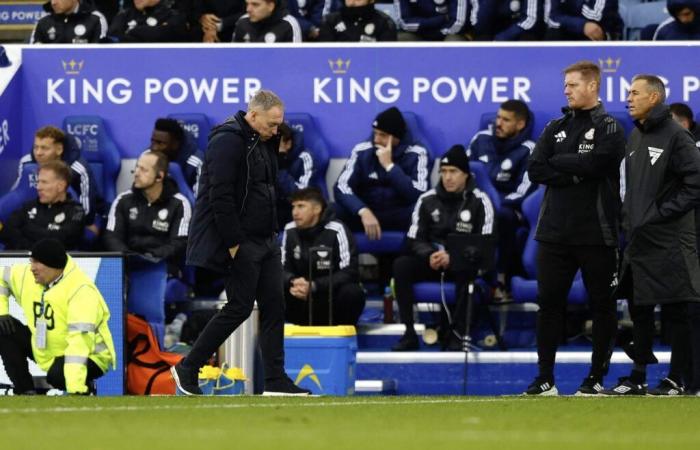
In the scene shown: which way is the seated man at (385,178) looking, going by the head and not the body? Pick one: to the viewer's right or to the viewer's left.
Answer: to the viewer's left

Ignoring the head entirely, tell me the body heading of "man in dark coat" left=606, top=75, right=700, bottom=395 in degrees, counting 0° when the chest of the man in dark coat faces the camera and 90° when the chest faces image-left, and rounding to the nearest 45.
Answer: approximately 45°

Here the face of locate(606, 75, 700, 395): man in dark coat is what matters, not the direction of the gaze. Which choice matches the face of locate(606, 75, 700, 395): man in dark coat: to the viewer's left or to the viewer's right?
to the viewer's left

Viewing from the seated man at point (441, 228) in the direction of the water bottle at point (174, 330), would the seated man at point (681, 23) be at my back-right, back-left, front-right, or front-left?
back-right

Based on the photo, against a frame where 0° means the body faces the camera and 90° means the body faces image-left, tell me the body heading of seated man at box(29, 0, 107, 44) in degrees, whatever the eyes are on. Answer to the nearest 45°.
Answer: approximately 0°

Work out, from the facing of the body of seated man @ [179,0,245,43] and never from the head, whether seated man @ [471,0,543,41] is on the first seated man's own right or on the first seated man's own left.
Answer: on the first seated man's own left

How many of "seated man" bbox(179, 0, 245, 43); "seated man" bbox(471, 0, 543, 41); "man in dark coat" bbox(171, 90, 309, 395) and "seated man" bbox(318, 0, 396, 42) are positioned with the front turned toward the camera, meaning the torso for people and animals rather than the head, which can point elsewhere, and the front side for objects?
3
